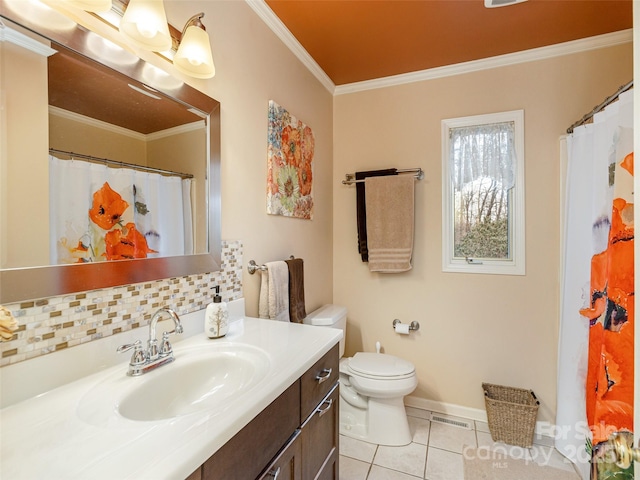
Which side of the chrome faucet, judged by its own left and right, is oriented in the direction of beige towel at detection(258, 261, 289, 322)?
left

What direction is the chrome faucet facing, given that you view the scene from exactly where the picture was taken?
facing the viewer and to the right of the viewer

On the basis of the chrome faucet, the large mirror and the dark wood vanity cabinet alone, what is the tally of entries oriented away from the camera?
0

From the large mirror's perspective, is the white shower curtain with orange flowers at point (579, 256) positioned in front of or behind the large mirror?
in front

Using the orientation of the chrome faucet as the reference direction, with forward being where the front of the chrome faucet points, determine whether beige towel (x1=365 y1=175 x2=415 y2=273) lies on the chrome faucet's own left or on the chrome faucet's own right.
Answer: on the chrome faucet's own left

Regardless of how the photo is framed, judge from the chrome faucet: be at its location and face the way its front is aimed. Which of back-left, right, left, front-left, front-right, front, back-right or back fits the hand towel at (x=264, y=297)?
left

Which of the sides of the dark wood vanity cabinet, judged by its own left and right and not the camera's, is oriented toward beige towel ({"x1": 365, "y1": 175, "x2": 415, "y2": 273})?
left

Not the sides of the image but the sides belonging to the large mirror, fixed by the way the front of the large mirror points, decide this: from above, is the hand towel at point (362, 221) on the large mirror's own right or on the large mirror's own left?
on the large mirror's own left

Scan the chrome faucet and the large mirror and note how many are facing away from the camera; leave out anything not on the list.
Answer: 0

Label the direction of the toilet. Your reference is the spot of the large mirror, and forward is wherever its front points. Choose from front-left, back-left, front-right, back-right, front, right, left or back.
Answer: front-left

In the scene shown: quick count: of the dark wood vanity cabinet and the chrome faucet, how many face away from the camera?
0
